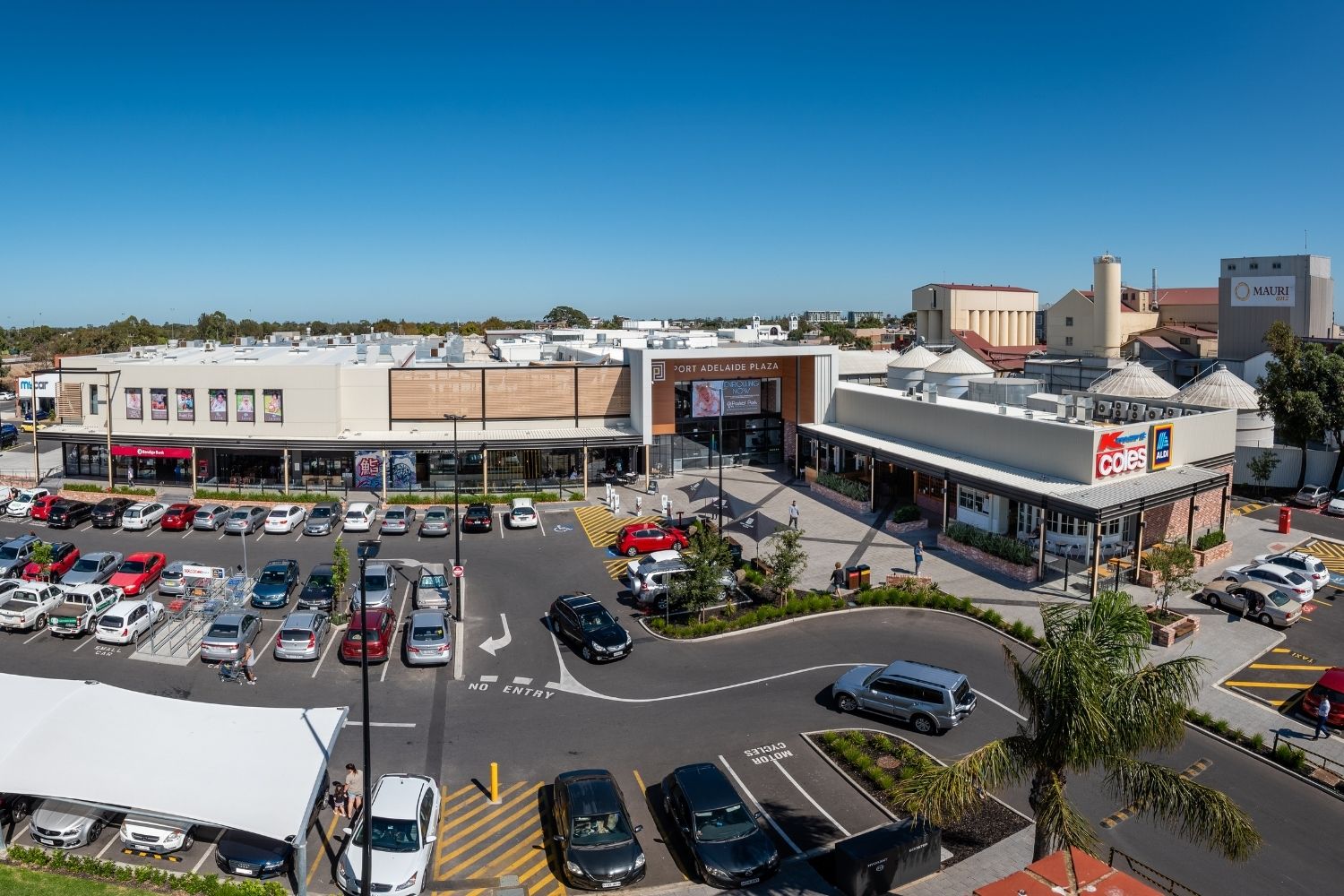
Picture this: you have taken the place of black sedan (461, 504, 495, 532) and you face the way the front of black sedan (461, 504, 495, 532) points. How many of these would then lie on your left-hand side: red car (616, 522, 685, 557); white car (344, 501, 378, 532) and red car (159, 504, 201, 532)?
2

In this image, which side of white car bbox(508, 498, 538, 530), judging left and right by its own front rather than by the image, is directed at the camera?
back

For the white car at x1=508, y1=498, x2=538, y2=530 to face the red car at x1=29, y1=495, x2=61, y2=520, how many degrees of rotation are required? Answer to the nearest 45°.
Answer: approximately 90° to its left

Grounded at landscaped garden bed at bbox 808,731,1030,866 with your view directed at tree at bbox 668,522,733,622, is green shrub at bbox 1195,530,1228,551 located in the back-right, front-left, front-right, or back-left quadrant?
front-right

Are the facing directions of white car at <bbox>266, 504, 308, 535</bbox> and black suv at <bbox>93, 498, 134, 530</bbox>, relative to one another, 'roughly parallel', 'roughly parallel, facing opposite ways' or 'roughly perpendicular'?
roughly parallel

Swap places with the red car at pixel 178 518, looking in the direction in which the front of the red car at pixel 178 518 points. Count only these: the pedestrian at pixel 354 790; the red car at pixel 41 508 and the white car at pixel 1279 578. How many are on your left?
1

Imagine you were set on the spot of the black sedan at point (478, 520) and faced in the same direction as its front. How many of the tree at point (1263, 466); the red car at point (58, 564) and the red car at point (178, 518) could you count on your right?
1

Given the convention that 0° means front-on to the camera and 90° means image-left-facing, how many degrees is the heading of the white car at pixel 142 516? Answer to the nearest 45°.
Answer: approximately 225°

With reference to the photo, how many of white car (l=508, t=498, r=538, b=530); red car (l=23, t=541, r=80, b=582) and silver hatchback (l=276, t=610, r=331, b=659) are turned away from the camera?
2

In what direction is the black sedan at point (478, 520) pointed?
away from the camera

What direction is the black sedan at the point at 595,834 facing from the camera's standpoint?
toward the camera

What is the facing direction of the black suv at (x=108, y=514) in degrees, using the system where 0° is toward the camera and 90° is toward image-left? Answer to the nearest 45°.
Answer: approximately 225°

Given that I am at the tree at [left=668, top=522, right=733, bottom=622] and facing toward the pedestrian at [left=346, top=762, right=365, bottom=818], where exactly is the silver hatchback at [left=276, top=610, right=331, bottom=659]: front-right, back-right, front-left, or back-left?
front-right

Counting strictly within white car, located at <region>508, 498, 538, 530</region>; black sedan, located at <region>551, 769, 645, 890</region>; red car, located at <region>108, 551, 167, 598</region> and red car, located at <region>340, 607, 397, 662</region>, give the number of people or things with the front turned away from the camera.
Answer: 2

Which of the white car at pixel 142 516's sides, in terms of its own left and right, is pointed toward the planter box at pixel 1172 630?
right

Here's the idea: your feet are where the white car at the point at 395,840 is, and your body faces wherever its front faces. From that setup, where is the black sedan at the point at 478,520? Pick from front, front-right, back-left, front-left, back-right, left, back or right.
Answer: back

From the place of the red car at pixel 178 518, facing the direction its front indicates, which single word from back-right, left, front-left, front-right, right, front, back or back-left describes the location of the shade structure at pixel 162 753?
back-right

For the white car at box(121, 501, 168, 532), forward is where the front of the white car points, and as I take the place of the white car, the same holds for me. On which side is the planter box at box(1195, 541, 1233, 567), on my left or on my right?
on my right
